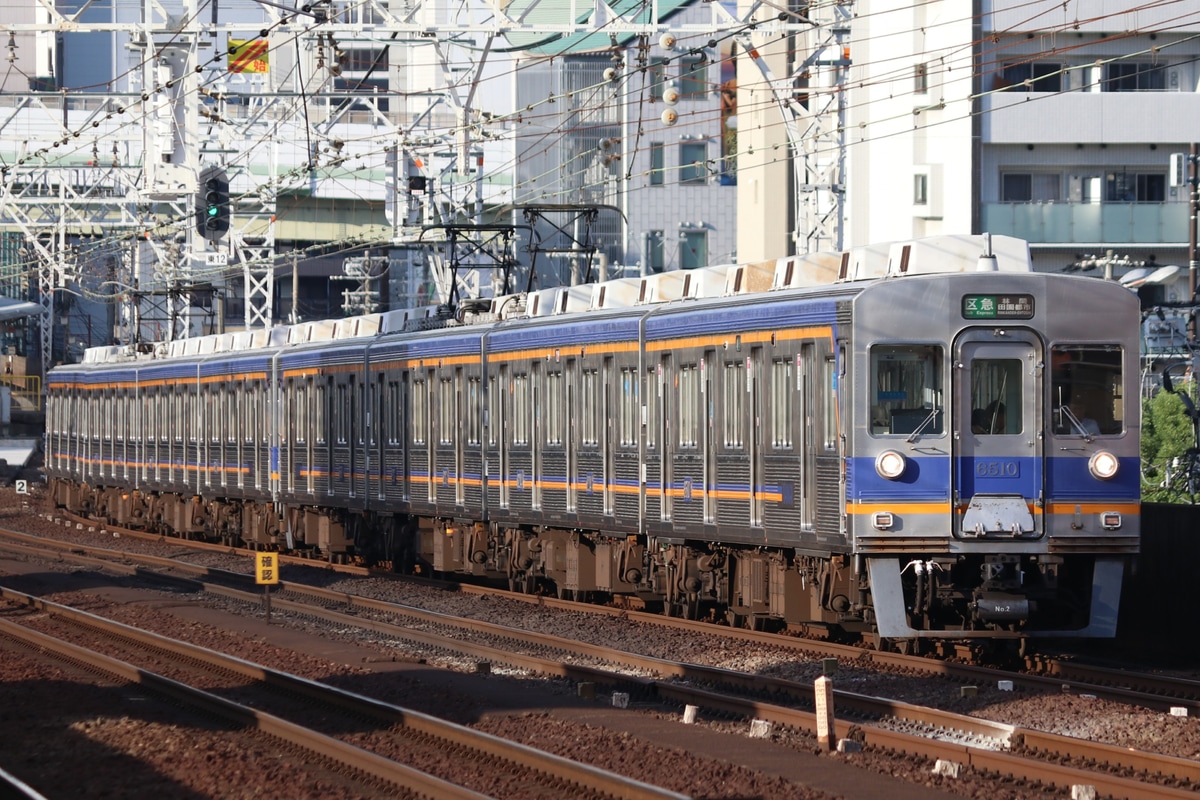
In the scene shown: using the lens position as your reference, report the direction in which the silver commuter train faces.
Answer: facing the viewer and to the right of the viewer

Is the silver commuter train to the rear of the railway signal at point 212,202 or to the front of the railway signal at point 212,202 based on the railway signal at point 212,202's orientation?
to the front

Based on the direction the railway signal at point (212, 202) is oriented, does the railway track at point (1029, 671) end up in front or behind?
in front

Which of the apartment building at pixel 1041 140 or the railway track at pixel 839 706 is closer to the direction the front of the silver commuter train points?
the railway track

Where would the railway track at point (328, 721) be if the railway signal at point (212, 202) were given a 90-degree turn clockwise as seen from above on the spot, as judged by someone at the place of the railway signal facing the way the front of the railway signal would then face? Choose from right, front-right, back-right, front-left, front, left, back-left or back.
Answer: left

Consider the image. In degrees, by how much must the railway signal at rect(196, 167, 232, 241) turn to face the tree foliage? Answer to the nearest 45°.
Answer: approximately 90° to its left

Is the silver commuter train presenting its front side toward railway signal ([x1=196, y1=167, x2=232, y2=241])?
no

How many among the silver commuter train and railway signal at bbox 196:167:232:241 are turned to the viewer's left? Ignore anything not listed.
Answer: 0

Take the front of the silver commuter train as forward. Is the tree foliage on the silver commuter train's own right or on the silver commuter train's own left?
on the silver commuter train's own left

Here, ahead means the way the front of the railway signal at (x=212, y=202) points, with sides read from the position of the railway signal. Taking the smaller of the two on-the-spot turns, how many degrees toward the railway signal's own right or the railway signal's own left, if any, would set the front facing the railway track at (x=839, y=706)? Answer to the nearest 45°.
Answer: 0° — it already faces it

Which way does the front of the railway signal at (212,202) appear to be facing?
toward the camera
